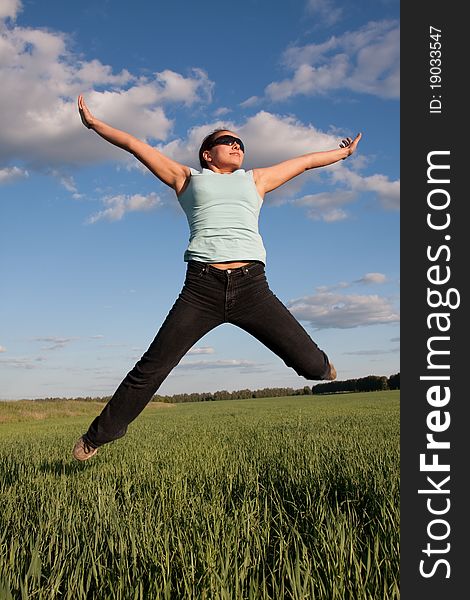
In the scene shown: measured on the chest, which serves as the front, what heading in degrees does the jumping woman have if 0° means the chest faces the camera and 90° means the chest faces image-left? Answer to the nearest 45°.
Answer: approximately 0°

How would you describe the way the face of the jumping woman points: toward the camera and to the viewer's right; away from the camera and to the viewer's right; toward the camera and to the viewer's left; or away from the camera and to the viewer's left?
toward the camera and to the viewer's right
